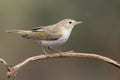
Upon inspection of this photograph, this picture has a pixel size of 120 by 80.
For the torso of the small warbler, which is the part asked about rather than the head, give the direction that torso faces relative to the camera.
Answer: to the viewer's right
